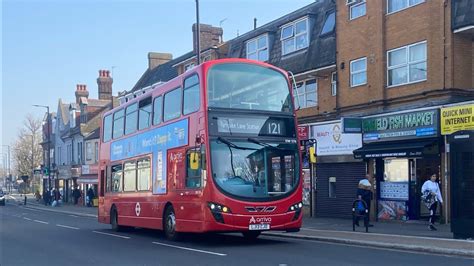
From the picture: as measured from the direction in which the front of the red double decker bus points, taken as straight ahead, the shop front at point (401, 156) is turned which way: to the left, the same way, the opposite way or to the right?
to the right

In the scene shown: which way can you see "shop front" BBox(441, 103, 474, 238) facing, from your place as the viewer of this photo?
facing the viewer and to the left of the viewer

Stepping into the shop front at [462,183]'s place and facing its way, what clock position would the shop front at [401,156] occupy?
the shop front at [401,156] is roughly at 4 o'clock from the shop front at [462,183].

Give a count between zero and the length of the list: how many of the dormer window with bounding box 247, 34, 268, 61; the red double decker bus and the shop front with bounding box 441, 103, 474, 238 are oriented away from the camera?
0

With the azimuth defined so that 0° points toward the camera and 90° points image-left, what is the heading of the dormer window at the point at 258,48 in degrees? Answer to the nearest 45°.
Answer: approximately 45°

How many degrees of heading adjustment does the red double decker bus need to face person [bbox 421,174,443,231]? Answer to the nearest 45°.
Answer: approximately 90° to its left

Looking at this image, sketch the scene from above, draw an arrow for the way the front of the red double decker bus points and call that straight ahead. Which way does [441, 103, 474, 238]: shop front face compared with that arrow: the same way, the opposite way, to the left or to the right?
to the right

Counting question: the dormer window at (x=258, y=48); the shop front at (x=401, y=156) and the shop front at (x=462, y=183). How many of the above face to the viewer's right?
0

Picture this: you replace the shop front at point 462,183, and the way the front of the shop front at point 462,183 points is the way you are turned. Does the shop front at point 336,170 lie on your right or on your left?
on your right

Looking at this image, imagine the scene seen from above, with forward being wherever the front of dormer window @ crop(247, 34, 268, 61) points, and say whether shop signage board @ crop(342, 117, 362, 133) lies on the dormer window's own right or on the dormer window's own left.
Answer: on the dormer window's own left

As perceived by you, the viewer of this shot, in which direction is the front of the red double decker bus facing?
facing the viewer and to the right of the viewer
